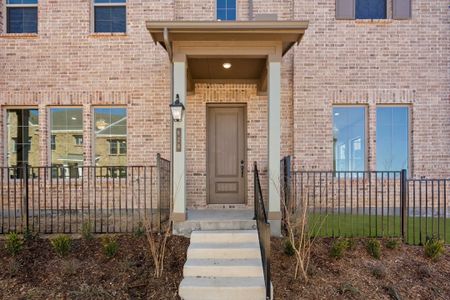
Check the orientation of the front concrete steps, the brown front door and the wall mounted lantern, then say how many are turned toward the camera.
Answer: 3

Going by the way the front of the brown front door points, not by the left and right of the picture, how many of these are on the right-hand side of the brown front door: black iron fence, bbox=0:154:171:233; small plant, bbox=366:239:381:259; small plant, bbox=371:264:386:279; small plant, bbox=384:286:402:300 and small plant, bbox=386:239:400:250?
1

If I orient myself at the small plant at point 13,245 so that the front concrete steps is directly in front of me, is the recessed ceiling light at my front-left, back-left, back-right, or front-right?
front-left

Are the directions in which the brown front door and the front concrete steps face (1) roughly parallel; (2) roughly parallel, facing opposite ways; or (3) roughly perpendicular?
roughly parallel

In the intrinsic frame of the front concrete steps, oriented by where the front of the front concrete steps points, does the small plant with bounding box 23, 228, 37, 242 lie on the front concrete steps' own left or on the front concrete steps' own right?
on the front concrete steps' own right

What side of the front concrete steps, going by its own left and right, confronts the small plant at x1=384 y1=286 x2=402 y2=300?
left

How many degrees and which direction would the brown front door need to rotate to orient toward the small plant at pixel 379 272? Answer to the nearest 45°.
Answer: approximately 45° to its left

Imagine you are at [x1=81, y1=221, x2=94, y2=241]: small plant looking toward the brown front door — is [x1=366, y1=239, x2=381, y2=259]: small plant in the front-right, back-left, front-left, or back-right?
front-right

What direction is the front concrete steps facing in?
toward the camera

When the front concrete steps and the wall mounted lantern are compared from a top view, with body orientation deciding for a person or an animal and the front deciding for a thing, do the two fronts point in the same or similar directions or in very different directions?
same or similar directions

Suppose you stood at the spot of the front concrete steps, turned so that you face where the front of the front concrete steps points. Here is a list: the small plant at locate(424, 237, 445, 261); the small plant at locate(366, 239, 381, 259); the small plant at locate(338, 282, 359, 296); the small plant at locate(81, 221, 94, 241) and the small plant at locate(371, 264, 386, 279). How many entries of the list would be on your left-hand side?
4

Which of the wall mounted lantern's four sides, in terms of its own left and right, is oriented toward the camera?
front

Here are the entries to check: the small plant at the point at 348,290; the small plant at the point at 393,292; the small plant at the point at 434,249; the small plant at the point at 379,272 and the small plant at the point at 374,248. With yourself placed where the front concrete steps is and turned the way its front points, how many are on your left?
5

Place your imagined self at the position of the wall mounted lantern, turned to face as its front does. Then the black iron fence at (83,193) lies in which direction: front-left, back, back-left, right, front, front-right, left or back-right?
back-right
